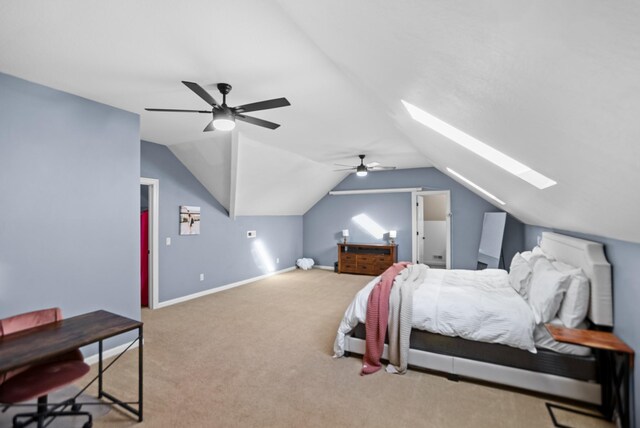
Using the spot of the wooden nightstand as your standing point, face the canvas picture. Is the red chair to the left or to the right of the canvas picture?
left

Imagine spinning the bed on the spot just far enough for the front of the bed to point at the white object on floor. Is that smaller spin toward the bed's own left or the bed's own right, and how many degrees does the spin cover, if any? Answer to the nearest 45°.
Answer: approximately 45° to the bed's own right

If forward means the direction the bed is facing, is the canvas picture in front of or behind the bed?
in front

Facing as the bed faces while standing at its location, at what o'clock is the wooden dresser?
The wooden dresser is roughly at 2 o'clock from the bed.

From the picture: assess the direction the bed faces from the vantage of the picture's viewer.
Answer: facing to the left of the viewer

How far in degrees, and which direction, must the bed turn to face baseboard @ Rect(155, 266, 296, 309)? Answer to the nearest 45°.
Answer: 0° — it already faces it

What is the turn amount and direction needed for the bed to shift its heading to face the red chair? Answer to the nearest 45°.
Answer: approximately 45° to its left
